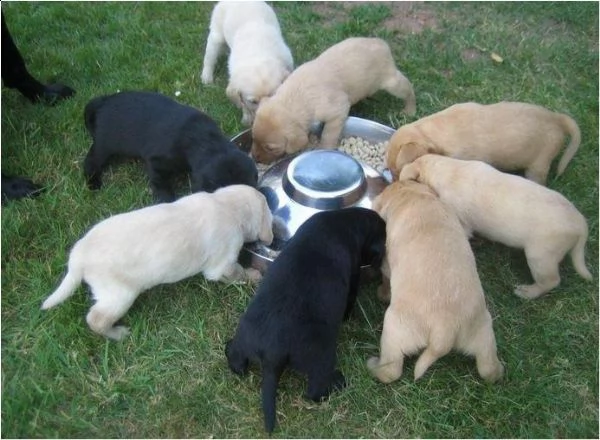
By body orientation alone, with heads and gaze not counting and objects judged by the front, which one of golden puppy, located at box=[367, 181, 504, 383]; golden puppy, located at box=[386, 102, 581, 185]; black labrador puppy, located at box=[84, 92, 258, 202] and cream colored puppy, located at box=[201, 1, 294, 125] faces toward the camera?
the cream colored puppy

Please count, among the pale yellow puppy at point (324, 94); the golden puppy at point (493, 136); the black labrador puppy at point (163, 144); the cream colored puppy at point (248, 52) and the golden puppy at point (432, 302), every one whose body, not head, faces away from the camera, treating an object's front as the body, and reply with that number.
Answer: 1

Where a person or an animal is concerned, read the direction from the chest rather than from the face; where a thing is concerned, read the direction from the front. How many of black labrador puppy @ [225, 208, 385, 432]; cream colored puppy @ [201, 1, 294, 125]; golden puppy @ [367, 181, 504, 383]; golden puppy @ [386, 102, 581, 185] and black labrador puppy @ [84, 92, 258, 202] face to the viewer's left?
1

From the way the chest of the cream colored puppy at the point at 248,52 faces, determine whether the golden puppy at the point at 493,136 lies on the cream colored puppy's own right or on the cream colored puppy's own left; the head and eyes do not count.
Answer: on the cream colored puppy's own left

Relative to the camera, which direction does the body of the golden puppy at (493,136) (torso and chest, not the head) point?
to the viewer's left

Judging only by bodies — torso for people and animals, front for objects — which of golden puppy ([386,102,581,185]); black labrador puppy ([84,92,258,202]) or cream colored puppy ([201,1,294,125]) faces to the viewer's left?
the golden puppy

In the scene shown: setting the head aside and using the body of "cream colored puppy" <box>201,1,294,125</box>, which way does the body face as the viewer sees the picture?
toward the camera

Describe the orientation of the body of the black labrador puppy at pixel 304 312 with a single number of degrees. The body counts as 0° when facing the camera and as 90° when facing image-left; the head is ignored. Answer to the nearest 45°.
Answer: approximately 225°

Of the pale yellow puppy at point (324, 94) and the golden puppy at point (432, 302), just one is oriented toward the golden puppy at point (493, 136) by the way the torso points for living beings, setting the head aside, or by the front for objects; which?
the golden puppy at point (432, 302)

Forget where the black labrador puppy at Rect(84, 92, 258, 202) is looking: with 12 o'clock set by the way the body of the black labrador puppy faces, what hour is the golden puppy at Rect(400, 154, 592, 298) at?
The golden puppy is roughly at 1 o'clock from the black labrador puppy.

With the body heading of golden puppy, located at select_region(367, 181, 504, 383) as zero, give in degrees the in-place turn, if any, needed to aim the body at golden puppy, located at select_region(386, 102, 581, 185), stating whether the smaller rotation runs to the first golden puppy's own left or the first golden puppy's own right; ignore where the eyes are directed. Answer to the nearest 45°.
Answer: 0° — it already faces it

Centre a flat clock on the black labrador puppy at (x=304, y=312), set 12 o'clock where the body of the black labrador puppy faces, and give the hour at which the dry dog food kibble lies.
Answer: The dry dog food kibble is roughly at 11 o'clock from the black labrador puppy.

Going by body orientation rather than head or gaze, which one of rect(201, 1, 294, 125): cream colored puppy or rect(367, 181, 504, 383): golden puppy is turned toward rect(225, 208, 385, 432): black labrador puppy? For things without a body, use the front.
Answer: the cream colored puppy

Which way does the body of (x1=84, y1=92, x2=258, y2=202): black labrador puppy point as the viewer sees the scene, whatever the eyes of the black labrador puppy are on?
to the viewer's right

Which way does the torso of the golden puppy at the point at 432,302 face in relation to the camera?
away from the camera

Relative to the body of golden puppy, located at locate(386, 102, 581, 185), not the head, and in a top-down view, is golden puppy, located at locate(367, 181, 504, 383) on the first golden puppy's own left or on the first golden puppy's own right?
on the first golden puppy's own left

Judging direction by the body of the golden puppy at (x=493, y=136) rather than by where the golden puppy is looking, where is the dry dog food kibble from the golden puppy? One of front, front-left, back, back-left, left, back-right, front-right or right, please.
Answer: front

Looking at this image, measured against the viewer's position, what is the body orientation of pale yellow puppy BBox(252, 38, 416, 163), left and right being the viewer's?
facing the viewer and to the left of the viewer
